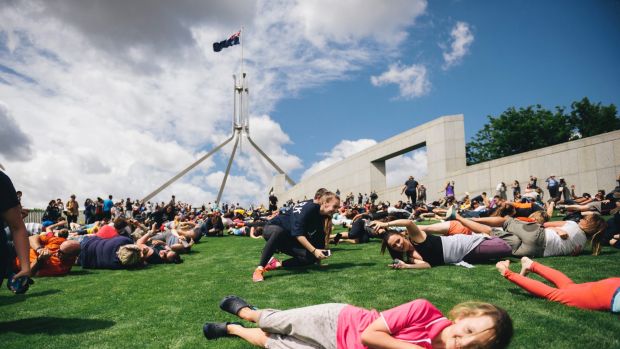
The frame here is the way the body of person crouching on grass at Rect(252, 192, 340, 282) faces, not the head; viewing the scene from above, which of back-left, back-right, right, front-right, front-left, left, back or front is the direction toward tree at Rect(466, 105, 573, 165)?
front-left

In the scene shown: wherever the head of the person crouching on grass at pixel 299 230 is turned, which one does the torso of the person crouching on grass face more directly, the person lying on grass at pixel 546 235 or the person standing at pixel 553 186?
the person lying on grass

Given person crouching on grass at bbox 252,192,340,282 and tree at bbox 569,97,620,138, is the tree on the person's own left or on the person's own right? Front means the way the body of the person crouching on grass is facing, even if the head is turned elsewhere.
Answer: on the person's own left

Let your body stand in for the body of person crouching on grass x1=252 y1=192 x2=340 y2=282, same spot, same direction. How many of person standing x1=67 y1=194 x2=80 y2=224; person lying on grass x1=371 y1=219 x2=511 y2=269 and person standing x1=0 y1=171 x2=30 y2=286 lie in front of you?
1

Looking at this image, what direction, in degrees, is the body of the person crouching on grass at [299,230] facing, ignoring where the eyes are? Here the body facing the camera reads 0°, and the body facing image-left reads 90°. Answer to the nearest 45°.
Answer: approximately 270°

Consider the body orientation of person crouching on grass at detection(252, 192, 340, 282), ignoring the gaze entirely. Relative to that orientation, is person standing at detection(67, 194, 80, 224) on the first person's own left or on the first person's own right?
on the first person's own left

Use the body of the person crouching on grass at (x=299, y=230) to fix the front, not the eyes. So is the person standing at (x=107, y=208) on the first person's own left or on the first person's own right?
on the first person's own left

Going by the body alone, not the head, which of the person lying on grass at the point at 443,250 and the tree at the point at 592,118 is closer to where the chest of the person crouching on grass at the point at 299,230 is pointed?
the person lying on grass

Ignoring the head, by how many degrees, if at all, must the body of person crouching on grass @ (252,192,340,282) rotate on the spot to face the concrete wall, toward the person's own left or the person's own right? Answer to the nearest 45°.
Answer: approximately 45° to the person's own left

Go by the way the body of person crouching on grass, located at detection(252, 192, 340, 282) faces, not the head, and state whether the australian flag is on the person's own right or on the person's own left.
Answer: on the person's own left

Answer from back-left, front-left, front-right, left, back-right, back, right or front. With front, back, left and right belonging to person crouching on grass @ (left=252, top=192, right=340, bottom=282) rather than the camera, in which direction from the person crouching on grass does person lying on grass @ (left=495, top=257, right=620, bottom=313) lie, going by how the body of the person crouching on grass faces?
front-right

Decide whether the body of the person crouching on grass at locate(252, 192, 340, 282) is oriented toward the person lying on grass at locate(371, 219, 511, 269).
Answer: yes

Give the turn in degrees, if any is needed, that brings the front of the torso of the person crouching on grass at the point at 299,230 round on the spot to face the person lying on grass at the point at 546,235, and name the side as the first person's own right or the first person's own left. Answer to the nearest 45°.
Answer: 0° — they already face them
